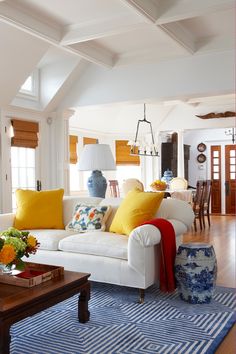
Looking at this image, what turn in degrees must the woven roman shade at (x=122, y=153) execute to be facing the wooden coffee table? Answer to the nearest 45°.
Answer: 0° — it already faces it

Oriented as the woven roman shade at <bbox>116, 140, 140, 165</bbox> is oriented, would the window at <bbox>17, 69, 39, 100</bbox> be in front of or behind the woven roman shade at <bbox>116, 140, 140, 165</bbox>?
in front

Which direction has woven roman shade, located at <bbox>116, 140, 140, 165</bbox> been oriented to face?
toward the camera

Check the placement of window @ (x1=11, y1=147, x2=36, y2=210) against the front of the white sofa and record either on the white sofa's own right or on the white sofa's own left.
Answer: on the white sofa's own right

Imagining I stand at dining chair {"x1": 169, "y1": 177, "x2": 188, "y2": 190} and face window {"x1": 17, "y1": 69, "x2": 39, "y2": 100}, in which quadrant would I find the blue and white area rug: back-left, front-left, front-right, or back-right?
front-left

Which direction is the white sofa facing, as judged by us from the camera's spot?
facing the viewer and to the left of the viewer

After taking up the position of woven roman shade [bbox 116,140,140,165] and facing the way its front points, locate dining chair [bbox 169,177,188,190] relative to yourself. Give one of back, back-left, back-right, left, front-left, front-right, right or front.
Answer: front-left

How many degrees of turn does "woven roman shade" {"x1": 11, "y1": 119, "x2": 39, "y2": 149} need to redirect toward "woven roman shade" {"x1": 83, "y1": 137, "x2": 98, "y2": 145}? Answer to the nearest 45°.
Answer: approximately 90° to its left

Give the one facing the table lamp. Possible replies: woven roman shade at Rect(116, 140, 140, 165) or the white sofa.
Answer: the woven roman shade

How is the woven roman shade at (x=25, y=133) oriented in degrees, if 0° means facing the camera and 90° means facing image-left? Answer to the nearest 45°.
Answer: approximately 315°
